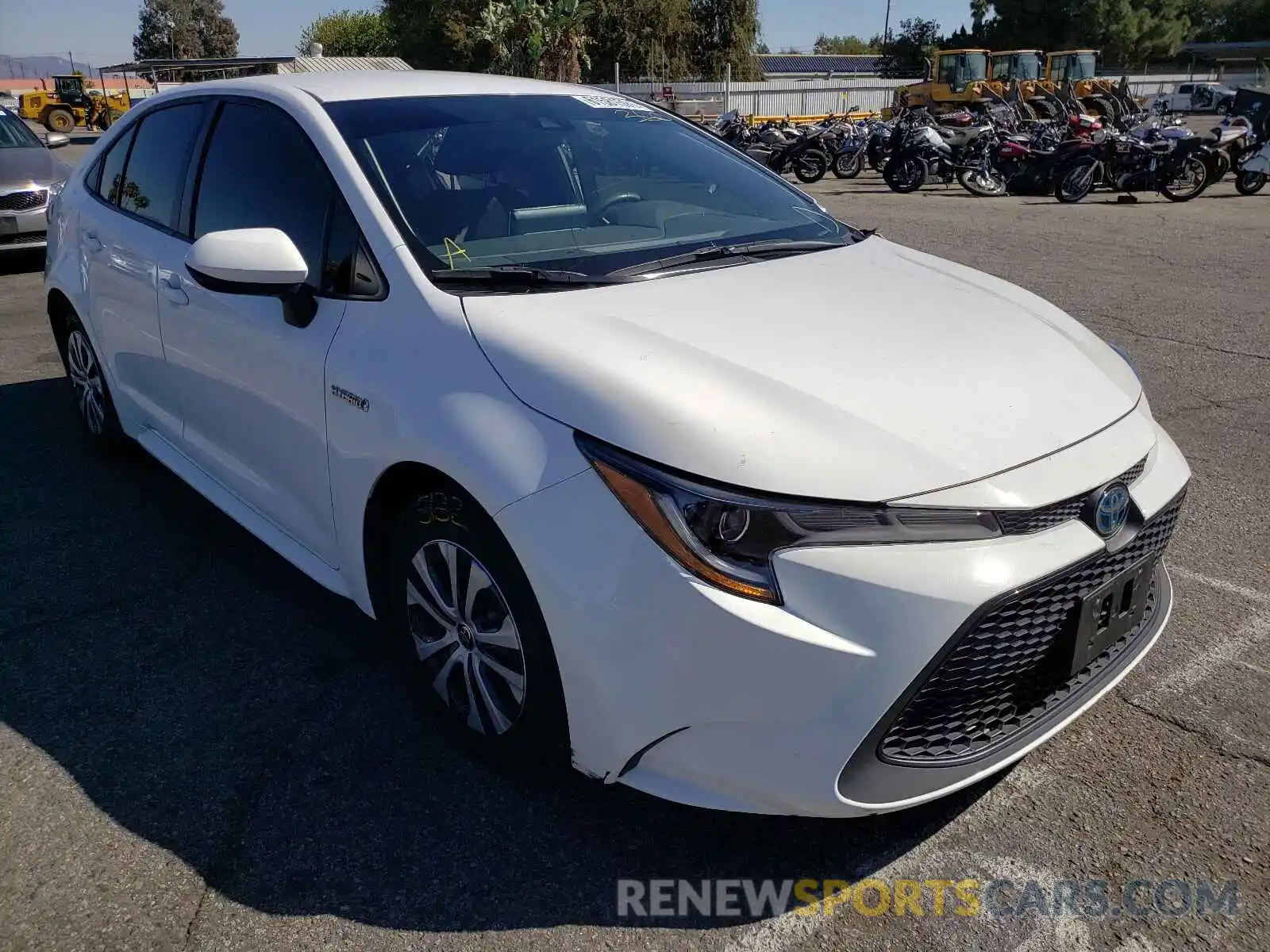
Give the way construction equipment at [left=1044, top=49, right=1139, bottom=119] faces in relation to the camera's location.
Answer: facing the viewer and to the right of the viewer

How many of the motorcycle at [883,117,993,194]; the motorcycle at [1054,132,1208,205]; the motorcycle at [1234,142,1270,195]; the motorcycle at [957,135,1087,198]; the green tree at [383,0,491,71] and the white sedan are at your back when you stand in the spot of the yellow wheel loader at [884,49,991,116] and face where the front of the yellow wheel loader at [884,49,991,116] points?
1

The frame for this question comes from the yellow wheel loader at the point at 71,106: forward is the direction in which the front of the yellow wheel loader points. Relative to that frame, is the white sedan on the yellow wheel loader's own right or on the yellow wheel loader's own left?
on the yellow wheel loader's own right

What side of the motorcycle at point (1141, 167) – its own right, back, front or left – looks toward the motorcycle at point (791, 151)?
front

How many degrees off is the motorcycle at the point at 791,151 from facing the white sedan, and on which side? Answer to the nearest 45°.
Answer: approximately 90° to its left

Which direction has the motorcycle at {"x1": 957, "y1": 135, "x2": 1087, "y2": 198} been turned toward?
to the viewer's left

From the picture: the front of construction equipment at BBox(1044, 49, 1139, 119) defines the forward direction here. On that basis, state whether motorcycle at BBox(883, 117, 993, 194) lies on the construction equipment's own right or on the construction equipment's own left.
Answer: on the construction equipment's own right

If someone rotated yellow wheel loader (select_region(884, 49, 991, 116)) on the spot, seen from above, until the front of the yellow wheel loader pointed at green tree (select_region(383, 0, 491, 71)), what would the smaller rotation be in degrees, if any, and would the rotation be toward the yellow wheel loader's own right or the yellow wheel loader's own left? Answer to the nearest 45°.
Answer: approximately 180°

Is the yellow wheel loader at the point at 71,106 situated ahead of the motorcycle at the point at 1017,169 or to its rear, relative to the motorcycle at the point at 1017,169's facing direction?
ahead

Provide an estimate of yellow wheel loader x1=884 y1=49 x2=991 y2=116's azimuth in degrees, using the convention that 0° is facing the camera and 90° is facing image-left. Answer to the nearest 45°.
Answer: approximately 315°

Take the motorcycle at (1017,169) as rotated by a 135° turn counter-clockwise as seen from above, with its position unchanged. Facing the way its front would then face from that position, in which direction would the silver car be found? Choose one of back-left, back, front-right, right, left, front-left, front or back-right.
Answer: right

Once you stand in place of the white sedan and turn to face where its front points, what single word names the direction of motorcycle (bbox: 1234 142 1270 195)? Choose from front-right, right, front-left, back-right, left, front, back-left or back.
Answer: left

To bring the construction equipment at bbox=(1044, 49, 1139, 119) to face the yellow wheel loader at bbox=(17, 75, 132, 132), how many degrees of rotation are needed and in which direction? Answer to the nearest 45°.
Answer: approximately 135° to its right

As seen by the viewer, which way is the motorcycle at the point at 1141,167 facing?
to the viewer's left

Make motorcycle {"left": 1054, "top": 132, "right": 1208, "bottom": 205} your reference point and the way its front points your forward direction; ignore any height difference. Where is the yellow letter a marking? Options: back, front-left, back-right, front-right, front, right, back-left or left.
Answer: left

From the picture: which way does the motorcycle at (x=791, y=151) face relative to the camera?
to the viewer's left
